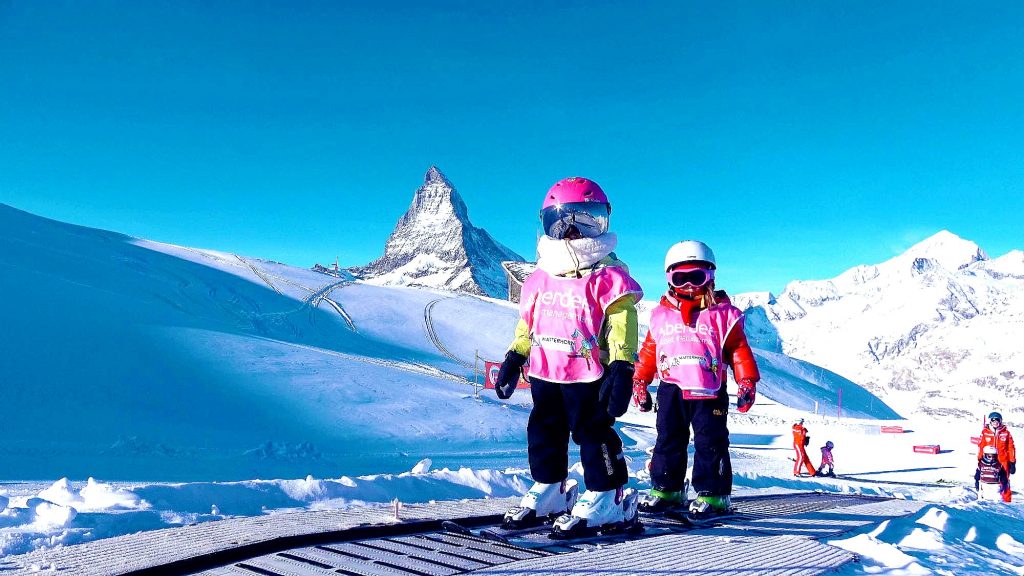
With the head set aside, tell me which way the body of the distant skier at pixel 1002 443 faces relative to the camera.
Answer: toward the camera

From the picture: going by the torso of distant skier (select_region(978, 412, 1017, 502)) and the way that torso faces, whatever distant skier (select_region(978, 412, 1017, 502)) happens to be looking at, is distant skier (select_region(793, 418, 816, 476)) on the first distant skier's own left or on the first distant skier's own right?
on the first distant skier's own right

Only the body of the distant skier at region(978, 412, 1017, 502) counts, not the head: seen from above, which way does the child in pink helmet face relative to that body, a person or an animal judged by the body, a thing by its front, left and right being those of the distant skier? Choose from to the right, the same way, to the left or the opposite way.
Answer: the same way

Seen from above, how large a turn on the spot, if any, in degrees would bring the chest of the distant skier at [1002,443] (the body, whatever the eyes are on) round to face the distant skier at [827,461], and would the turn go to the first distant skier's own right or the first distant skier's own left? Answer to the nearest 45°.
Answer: approximately 135° to the first distant skier's own right

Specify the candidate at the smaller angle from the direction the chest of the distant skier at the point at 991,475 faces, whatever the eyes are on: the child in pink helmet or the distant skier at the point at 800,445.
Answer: the child in pink helmet

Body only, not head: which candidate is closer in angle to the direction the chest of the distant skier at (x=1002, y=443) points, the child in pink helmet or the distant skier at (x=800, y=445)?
the child in pink helmet

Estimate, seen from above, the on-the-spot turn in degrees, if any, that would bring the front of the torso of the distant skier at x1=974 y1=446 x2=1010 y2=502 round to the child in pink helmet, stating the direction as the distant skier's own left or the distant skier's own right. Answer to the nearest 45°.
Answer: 0° — they already face them

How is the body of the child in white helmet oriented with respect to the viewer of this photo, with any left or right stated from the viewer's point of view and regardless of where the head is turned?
facing the viewer

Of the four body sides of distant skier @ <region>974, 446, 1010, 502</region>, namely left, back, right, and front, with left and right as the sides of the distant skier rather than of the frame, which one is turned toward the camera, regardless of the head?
front

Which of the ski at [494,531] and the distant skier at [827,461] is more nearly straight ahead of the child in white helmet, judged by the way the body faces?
the ski

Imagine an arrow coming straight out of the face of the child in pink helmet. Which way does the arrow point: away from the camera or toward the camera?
toward the camera

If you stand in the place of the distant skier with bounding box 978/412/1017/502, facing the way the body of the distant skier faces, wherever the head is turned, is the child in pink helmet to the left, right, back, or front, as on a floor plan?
front

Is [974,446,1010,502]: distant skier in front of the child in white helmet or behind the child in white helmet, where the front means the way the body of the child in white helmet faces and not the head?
behind

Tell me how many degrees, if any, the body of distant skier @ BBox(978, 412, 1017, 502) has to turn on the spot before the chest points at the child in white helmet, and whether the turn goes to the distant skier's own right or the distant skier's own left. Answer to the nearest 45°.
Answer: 0° — they already face them

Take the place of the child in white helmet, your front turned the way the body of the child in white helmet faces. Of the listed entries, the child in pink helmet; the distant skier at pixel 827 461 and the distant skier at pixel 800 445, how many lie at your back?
2

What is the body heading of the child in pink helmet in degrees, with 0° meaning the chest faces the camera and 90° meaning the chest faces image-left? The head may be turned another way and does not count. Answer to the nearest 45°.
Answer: approximately 45°

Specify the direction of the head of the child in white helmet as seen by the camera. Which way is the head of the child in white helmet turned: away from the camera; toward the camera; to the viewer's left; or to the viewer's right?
toward the camera

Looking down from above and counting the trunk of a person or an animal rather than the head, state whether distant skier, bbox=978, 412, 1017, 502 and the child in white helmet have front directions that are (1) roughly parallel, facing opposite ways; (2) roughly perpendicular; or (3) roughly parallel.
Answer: roughly parallel
